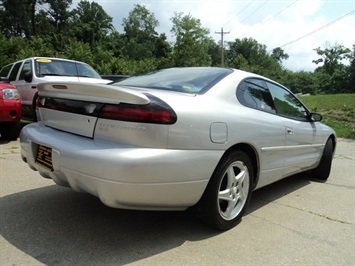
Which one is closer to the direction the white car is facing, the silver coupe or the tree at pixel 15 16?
the silver coupe

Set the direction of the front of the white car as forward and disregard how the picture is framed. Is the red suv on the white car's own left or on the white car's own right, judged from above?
on the white car's own right

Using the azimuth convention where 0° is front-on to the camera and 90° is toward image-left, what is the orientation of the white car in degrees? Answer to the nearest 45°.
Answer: approximately 315°

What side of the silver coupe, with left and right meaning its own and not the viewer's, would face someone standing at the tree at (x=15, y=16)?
left

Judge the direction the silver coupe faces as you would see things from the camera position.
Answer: facing away from the viewer and to the right of the viewer

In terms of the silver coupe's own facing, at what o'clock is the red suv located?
The red suv is roughly at 9 o'clock from the silver coupe.

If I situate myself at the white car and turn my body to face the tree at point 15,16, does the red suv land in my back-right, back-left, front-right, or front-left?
back-left
